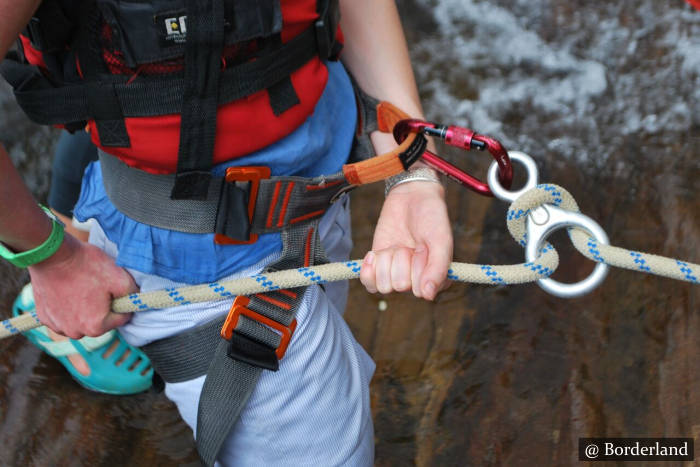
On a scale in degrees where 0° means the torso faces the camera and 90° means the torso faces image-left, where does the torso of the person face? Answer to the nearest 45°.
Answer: approximately 0°
